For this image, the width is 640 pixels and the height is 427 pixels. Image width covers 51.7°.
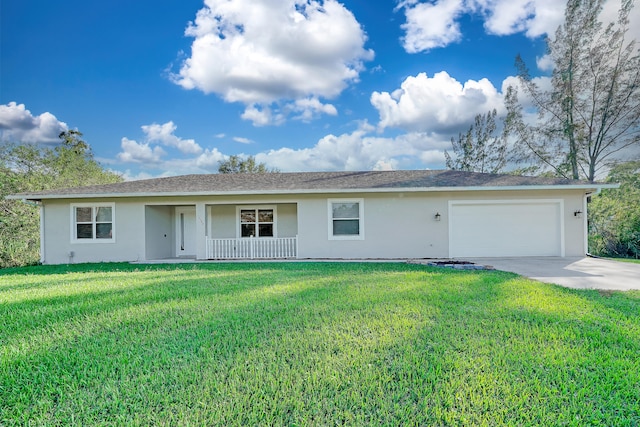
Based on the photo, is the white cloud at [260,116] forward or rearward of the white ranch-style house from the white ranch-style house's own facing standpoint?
rearward

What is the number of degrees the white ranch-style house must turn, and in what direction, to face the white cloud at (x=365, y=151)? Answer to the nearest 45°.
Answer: approximately 180°

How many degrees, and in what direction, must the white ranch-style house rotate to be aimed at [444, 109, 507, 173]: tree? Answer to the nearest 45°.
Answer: approximately 135° to its left

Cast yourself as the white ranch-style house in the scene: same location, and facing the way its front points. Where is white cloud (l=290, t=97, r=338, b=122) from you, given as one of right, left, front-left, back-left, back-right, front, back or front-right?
back

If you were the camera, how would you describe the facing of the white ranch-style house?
facing the viewer

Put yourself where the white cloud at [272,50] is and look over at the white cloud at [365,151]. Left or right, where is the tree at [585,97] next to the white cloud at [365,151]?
right

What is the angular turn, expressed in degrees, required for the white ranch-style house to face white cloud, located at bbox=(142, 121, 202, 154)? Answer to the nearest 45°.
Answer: approximately 135° to its right
